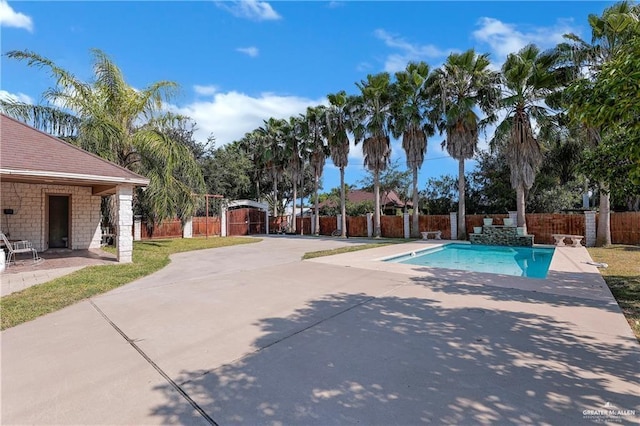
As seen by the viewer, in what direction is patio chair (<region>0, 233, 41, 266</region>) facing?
to the viewer's right

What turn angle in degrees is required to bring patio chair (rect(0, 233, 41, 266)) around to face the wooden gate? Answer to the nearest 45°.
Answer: approximately 45° to its left

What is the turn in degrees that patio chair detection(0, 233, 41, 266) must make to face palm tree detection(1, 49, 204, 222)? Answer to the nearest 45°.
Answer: approximately 45° to its left
